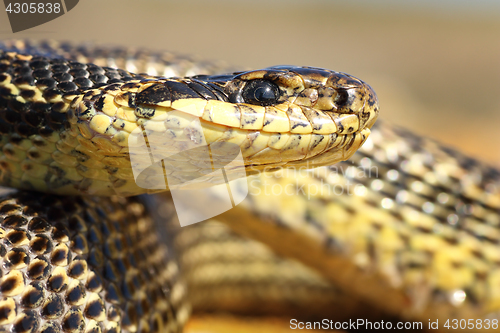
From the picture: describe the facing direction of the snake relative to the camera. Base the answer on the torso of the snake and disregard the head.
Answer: to the viewer's right
